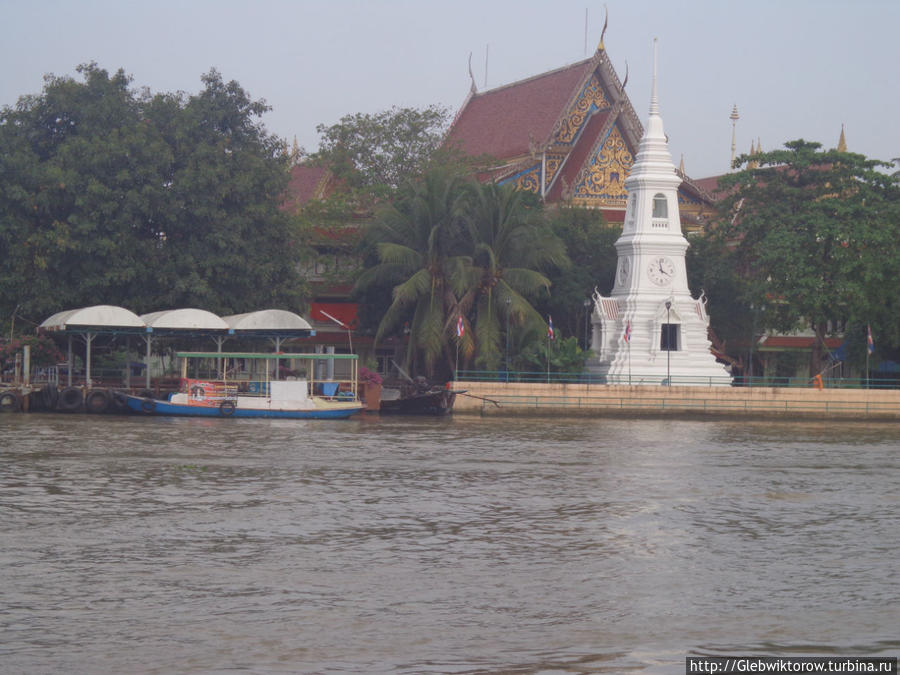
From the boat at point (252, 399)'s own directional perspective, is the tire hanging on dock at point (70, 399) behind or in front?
in front

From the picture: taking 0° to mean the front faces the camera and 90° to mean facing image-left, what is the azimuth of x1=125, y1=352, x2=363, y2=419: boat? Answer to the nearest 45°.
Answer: approximately 90°

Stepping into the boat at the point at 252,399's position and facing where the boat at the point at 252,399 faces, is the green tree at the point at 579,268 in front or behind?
behind

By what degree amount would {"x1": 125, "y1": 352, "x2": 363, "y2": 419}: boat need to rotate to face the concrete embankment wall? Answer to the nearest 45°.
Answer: approximately 180°

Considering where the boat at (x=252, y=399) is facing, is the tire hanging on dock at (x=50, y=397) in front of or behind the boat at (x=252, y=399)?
in front

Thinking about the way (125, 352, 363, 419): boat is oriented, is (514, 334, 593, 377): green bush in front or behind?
behind

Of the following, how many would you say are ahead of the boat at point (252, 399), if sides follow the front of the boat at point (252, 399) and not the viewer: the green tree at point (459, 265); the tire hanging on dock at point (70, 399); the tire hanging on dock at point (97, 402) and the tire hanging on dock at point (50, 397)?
3

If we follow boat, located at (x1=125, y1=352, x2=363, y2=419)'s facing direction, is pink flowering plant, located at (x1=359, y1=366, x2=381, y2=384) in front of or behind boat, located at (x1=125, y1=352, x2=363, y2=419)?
behind

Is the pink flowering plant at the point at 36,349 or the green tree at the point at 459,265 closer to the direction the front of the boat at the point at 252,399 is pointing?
the pink flowering plant

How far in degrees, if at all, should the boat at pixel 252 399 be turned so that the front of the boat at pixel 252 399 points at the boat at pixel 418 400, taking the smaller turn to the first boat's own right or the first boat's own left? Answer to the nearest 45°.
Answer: approximately 180°

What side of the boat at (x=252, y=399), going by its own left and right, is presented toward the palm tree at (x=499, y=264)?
back

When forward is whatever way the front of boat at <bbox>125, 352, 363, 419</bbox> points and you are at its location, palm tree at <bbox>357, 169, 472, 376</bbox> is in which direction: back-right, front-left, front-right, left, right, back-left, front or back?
back-right

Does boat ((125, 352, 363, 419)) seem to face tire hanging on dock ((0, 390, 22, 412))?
yes

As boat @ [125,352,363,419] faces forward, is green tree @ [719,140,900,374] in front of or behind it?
behind

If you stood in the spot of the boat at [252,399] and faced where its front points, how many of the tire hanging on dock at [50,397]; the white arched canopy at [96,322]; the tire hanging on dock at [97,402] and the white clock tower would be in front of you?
3

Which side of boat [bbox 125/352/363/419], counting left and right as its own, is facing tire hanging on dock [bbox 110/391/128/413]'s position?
front
